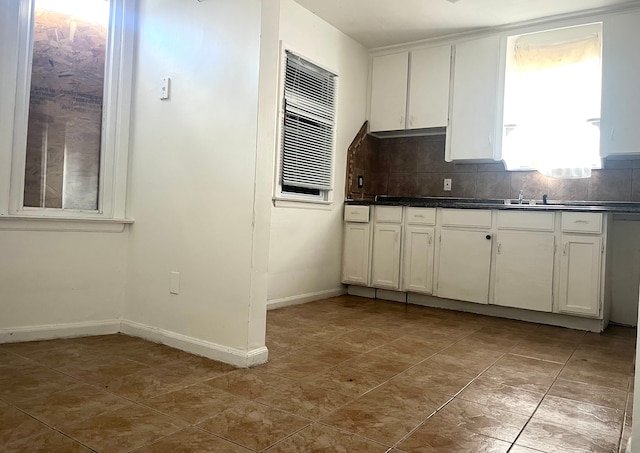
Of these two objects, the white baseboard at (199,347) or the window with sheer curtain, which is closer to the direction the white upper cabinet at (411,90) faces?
the white baseboard

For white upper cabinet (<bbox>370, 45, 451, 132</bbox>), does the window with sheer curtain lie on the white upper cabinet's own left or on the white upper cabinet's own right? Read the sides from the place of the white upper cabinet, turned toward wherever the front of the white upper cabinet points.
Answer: on the white upper cabinet's own left

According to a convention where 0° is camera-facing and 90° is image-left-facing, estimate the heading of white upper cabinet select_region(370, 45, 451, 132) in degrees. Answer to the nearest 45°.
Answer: approximately 45°

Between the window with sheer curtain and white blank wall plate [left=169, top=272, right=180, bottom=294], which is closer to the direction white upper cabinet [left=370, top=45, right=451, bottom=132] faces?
the white blank wall plate

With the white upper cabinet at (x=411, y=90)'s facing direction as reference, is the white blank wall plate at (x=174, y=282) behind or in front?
in front

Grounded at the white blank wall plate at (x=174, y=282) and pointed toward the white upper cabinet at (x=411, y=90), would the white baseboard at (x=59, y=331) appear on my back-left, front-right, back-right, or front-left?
back-left

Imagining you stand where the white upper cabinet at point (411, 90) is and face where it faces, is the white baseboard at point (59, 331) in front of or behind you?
in front

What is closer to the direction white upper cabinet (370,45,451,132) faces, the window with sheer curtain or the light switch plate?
the light switch plate

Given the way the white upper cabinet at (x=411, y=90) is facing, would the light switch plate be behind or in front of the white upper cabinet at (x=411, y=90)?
in front
